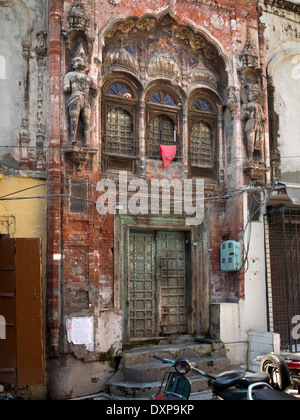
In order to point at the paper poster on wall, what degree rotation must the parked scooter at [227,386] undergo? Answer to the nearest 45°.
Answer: approximately 90° to its right

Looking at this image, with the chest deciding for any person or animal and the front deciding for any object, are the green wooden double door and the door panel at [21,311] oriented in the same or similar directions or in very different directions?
same or similar directions

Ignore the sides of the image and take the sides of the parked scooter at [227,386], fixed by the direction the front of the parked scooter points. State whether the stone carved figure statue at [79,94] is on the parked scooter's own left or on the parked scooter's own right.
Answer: on the parked scooter's own right

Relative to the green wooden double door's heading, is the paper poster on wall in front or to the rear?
in front

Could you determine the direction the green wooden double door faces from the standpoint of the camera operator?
facing the viewer

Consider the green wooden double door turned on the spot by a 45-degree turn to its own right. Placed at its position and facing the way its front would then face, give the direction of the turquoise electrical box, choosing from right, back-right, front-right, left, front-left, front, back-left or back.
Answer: back-left

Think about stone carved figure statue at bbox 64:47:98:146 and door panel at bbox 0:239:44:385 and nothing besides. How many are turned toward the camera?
2

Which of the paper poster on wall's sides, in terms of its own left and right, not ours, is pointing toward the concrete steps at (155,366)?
left

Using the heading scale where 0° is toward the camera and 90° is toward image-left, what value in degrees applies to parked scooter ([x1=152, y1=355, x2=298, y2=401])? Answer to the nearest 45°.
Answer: approximately 45°

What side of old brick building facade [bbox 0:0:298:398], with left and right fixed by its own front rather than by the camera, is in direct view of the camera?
front

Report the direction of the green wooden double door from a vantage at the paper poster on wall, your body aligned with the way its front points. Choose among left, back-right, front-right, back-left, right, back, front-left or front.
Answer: back-left

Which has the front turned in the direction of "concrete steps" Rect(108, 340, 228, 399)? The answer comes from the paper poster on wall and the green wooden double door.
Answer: the green wooden double door

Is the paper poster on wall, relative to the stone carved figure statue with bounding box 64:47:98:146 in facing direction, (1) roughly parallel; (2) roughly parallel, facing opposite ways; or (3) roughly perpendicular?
roughly parallel
